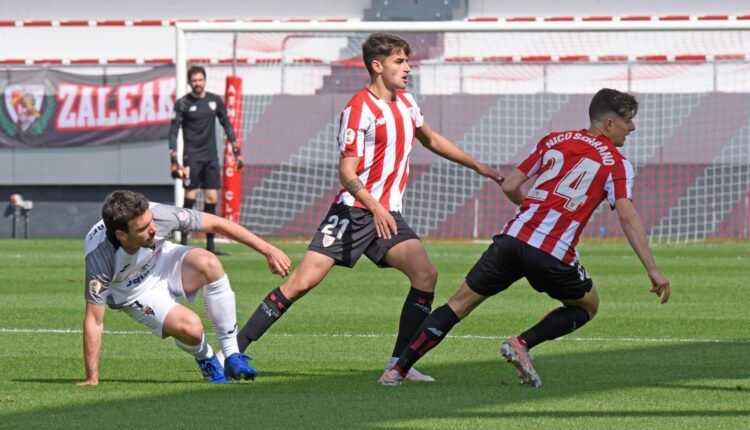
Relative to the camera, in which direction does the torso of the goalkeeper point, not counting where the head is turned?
toward the camera

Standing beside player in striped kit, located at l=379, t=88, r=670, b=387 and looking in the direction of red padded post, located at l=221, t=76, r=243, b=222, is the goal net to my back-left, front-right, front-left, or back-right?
front-right

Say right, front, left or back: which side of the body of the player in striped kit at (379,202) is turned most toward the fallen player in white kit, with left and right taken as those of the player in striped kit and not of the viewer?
right

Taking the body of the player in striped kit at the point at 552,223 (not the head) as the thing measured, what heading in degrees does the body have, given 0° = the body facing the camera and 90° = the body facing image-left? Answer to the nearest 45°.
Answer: approximately 225°

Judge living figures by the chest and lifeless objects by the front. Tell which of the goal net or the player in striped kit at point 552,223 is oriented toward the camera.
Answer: the goal net

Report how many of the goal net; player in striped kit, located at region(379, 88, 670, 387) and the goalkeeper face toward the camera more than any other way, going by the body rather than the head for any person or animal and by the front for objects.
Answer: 2

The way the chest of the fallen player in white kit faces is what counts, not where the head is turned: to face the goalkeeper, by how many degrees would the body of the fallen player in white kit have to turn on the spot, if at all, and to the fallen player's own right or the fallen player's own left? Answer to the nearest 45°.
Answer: approximately 135° to the fallen player's own left

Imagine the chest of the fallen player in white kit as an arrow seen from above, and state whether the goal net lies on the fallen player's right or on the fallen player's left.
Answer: on the fallen player's left

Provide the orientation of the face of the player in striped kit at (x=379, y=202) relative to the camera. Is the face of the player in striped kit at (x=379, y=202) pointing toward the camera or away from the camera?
toward the camera

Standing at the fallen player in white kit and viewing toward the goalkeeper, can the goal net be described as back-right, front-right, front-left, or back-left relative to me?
front-right

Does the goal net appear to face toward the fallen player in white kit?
yes

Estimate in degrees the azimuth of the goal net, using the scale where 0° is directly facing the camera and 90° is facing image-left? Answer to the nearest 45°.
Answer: approximately 0°

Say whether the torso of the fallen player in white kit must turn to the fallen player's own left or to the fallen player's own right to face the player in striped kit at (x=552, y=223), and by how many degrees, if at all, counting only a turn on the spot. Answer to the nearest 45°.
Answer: approximately 45° to the fallen player's own left

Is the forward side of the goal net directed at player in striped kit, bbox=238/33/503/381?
yes

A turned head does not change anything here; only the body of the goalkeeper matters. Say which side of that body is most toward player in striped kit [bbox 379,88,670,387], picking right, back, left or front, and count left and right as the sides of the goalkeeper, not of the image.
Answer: front
